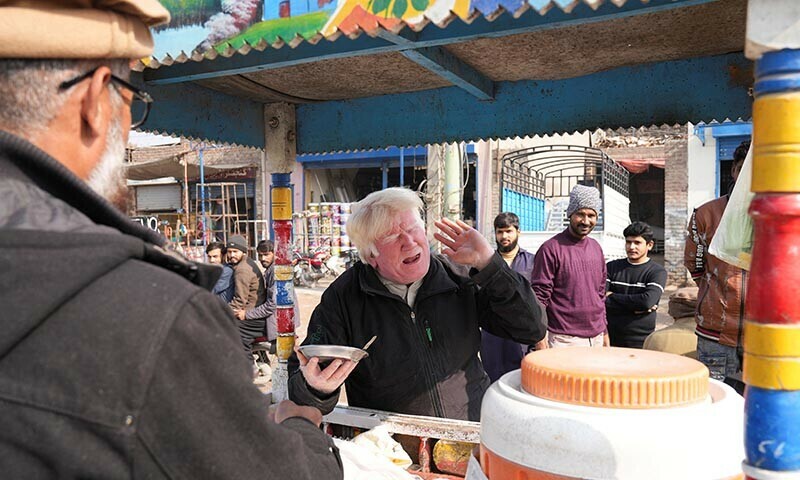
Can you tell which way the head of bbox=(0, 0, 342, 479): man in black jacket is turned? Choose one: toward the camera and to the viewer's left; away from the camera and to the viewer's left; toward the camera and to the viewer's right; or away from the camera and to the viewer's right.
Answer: away from the camera and to the viewer's right

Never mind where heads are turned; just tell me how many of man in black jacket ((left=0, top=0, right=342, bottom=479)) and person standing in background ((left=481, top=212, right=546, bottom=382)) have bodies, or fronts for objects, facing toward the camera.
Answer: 1

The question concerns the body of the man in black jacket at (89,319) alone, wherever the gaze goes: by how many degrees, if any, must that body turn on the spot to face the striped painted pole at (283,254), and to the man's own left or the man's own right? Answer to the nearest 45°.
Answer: approximately 45° to the man's own left

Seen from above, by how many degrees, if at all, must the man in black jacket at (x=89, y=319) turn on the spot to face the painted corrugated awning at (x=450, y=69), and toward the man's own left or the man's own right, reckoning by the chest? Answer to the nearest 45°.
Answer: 0° — they already face it

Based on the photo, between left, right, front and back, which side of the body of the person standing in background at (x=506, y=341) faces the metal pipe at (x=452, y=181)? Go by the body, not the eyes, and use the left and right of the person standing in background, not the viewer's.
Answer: back

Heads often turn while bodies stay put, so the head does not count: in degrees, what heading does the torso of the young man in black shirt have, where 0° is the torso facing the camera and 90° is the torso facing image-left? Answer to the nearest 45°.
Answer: approximately 45°

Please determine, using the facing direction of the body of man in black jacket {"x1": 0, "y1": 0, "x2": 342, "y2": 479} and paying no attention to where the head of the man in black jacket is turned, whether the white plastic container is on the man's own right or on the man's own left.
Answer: on the man's own right

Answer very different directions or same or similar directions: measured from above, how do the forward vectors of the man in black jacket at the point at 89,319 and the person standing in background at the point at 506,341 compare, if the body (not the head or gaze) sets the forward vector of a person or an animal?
very different directions

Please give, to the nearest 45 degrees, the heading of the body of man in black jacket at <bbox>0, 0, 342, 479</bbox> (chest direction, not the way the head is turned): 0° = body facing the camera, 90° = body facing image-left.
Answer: approximately 225°

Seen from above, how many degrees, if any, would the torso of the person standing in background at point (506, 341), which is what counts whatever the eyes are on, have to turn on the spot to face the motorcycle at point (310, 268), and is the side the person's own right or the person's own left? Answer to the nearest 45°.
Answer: approximately 135° to the person's own right

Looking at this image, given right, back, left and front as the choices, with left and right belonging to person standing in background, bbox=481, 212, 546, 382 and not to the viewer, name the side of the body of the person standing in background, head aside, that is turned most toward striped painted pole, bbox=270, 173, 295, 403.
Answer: front
